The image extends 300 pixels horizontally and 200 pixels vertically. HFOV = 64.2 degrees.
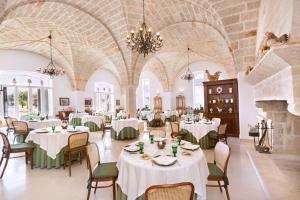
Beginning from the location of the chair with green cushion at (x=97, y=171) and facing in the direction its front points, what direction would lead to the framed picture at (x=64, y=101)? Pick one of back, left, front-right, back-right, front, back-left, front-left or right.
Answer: left

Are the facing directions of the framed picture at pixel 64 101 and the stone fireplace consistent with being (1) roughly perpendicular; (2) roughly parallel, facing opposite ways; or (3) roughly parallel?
roughly perpendicular

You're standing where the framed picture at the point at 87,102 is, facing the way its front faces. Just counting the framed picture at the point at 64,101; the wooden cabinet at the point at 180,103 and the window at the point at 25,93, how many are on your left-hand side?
1

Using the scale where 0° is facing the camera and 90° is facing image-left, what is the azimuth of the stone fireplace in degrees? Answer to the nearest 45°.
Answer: approximately 45°

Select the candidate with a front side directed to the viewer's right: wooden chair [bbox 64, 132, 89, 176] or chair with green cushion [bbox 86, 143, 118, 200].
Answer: the chair with green cushion

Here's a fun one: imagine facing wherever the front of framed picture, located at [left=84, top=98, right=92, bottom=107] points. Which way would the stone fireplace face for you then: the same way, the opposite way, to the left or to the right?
to the right

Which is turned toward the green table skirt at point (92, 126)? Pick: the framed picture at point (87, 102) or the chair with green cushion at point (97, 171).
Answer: the framed picture

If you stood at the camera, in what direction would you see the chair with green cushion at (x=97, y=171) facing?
facing to the right of the viewer

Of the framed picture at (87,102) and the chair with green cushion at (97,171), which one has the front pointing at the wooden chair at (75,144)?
the framed picture

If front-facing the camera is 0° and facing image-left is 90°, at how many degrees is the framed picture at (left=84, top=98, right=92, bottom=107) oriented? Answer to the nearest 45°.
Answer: approximately 0°

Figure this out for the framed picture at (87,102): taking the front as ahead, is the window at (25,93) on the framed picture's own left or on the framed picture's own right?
on the framed picture's own right

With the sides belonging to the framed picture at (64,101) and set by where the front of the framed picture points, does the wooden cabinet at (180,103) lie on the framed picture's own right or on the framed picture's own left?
on the framed picture's own left

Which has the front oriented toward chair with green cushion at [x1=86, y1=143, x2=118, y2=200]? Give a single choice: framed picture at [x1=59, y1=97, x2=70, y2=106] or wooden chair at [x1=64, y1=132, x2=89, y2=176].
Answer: the framed picture

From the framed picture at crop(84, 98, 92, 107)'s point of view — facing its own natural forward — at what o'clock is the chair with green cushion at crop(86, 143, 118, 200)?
The chair with green cushion is roughly at 12 o'clock from the framed picture.

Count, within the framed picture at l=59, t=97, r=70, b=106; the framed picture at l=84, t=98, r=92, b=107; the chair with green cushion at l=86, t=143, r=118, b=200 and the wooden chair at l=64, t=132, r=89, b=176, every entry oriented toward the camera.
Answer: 2

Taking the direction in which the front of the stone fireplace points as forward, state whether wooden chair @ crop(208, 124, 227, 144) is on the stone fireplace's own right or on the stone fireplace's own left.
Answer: on the stone fireplace's own right

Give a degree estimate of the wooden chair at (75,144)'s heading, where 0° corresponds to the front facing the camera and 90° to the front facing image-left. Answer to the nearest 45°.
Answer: approximately 135°
